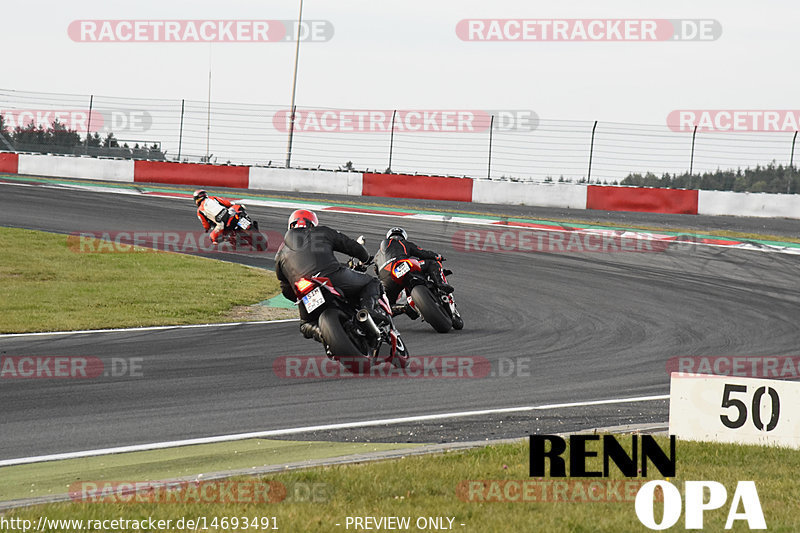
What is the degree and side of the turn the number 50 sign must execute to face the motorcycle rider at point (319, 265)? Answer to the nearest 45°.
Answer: approximately 135° to its right

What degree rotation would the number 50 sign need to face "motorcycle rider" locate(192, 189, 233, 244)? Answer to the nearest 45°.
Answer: approximately 135° to its right

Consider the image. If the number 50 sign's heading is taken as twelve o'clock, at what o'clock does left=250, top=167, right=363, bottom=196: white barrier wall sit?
The white barrier wall is roughly at 5 o'clock from the number 50 sign.

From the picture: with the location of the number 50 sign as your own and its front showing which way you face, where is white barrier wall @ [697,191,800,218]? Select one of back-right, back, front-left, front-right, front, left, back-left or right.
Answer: back

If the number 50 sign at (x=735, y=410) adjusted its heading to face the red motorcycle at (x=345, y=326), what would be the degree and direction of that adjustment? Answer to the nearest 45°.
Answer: approximately 135° to its right

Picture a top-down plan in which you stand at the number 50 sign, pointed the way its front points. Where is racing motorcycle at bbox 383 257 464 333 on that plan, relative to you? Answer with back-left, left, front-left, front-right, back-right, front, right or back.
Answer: back-right

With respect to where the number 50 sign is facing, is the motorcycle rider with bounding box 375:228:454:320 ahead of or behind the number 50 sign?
behind

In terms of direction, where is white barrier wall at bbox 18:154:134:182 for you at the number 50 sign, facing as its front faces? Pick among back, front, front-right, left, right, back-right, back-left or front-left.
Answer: back-right

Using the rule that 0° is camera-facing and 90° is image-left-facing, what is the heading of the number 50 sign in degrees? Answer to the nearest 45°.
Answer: approximately 0°
